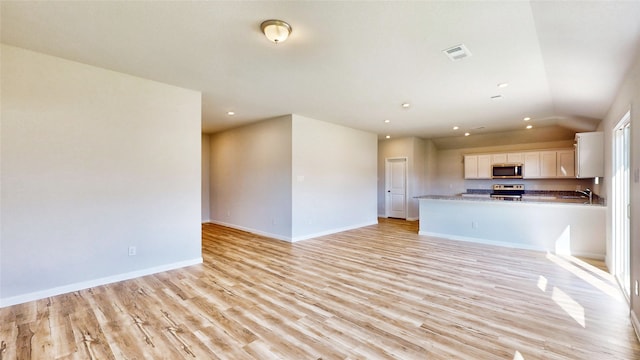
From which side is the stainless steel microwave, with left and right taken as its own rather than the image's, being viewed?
front

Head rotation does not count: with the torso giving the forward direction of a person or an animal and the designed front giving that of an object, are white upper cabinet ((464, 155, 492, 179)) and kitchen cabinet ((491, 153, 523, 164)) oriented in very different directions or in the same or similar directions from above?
same or similar directions

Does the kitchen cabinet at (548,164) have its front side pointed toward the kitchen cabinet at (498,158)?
no

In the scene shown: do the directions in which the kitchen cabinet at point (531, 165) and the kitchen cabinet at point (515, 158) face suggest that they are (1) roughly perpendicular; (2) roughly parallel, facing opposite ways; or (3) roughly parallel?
roughly parallel

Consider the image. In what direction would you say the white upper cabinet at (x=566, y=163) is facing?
toward the camera

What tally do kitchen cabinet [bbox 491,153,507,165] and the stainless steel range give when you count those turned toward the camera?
2

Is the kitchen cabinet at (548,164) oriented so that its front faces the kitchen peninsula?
yes

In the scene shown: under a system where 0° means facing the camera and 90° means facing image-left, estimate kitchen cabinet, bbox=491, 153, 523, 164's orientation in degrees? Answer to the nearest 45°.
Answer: approximately 0°

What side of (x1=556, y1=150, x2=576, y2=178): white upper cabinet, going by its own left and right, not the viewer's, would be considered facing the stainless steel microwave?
right

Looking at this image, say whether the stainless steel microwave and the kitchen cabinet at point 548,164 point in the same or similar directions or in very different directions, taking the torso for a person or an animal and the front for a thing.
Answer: same or similar directions

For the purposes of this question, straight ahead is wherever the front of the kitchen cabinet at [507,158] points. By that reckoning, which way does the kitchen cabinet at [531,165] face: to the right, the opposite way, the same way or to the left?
the same way

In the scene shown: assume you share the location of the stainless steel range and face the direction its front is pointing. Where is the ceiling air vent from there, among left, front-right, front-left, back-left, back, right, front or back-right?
front

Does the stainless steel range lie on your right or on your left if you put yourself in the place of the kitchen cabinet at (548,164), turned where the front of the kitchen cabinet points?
on your right

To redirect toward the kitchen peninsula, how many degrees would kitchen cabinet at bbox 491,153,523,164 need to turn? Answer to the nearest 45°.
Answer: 0° — it already faces it

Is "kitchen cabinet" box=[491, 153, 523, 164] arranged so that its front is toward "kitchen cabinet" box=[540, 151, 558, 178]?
no

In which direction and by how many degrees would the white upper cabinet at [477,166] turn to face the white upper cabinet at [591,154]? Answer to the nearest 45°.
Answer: approximately 45° to its left

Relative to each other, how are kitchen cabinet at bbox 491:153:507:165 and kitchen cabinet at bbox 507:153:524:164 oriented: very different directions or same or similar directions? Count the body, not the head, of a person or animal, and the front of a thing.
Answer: same or similar directions

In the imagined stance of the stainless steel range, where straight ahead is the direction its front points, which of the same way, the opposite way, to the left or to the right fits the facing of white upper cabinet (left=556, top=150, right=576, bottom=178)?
the same way

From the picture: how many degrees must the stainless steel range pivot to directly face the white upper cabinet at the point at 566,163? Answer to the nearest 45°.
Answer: approximately 90° to its left
